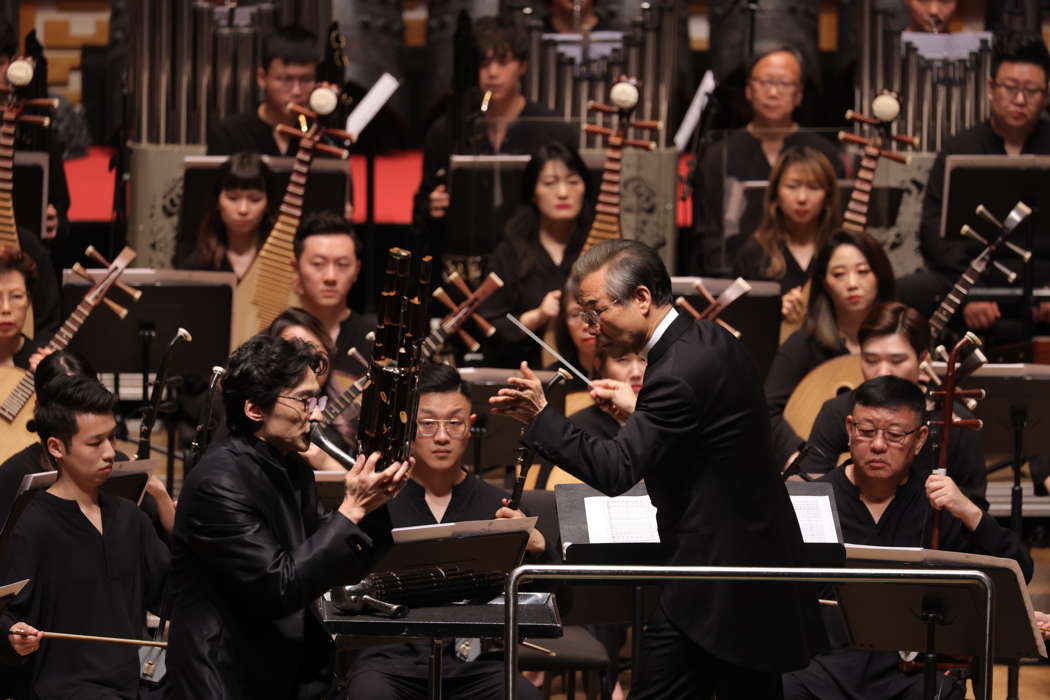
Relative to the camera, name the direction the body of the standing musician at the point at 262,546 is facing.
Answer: to the viewer's right

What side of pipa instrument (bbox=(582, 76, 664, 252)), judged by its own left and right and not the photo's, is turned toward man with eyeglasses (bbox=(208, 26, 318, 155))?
right

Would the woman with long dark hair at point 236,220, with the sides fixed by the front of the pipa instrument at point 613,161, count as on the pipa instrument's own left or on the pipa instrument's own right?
on the pipa instrument's own right

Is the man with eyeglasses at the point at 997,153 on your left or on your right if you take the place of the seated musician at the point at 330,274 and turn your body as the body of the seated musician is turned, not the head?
on your left

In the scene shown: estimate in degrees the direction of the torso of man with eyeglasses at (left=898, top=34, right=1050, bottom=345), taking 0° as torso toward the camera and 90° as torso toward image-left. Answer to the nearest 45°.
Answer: approximately 0°

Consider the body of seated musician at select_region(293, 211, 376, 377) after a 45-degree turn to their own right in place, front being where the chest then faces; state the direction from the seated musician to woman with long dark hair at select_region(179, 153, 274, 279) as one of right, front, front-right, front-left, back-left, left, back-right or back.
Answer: right

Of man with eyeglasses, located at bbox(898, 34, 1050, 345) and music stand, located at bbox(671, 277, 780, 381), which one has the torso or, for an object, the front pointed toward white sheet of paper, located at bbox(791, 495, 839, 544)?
the man with eyeglasses

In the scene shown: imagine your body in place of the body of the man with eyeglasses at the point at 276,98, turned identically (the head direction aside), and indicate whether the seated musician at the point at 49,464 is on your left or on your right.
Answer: on your right

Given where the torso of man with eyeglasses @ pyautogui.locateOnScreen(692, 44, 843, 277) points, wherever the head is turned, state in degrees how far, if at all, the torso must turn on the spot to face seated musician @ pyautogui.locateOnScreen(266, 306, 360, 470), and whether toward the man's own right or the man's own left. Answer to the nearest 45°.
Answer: approximately 45° to the man's own right

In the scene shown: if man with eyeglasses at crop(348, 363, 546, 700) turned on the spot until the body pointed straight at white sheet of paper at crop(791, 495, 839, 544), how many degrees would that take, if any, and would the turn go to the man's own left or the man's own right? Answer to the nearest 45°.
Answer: approximately 45° to the man's own left

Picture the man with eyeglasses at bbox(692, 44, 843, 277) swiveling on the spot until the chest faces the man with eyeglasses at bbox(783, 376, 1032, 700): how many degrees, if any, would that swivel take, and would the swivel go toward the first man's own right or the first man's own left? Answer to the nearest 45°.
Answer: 0° — they already face them

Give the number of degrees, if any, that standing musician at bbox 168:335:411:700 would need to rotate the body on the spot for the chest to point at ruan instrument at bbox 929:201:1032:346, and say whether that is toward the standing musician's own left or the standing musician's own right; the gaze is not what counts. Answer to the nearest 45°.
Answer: approximately 45° to the standing musician's own left
